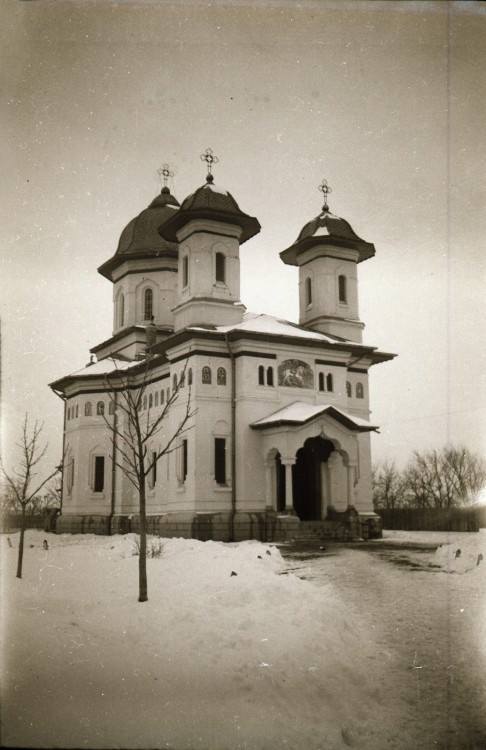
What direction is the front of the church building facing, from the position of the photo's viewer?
facing the viewer and to the right of the viewer
